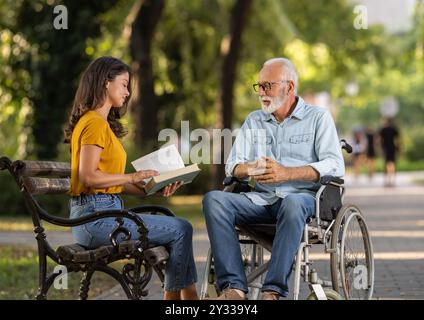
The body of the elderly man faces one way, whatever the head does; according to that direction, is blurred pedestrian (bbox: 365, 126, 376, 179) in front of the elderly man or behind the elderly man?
behind

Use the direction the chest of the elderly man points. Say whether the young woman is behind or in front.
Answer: in front

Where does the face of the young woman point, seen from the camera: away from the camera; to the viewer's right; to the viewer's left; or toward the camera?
to the viewer's right

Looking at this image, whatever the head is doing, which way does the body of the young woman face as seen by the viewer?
to the viewer's right

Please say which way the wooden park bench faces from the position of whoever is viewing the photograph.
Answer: facing to the right of the viewer

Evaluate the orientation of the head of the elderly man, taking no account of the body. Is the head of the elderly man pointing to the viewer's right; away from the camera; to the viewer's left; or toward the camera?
to the viewer's left

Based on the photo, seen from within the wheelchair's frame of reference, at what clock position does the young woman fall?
The young woman is roughly at 1 o'clock from the wheelchair.

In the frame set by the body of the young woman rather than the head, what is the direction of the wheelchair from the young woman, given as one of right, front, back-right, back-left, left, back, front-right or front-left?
front

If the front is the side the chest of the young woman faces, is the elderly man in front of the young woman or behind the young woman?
in front
